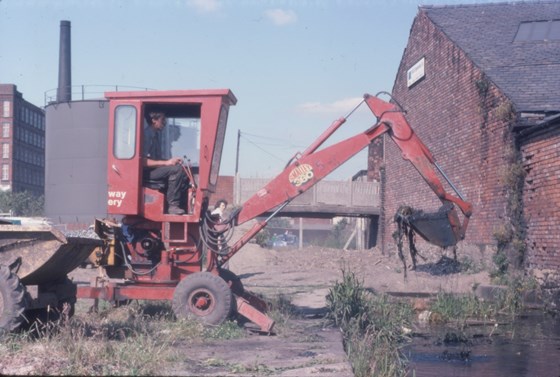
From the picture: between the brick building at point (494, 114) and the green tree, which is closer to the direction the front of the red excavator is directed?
the brick building

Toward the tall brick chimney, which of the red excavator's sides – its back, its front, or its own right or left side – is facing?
left

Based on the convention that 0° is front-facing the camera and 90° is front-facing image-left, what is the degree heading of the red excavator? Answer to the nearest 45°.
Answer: approximately 270°

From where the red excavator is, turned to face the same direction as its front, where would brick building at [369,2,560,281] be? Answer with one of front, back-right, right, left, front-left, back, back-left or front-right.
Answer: front-left

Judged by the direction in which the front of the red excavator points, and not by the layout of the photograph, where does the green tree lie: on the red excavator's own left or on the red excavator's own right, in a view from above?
on the red excavator's own left

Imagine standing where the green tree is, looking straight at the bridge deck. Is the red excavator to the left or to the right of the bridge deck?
right

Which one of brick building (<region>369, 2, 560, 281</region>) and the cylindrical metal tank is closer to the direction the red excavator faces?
the brick building

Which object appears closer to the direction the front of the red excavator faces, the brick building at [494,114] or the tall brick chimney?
the brick building

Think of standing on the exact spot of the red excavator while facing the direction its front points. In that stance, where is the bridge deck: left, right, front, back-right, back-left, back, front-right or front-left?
left
